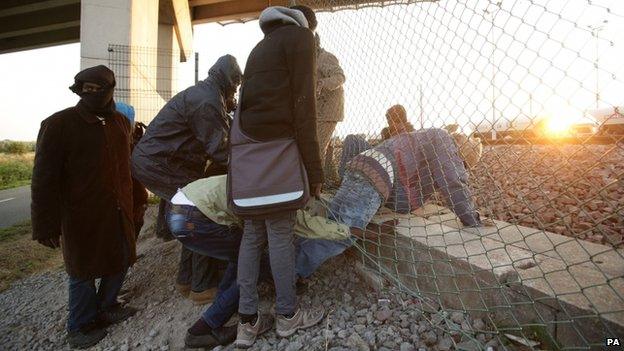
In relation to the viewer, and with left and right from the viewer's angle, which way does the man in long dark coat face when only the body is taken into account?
facing the viewer and to the right of the viewer

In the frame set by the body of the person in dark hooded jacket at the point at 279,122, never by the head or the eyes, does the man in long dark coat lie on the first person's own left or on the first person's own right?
on the first person's own left

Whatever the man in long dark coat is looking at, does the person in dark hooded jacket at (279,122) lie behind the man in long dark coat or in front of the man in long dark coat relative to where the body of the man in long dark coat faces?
in front

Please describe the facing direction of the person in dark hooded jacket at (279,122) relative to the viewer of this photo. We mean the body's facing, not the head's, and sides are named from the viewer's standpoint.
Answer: facing away from the viewer and to the right of the viewer

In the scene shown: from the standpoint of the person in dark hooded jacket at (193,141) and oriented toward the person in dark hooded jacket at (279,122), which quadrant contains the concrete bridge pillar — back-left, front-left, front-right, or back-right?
back-left

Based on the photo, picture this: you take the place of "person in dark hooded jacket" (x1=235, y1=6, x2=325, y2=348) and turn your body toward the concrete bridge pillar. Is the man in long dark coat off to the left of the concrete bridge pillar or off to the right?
left

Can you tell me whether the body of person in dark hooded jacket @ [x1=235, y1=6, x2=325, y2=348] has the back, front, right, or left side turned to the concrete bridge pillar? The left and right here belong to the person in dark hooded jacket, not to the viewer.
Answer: left

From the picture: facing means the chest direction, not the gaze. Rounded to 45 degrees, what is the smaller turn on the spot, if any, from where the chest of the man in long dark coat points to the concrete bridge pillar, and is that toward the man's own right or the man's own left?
approximately 135° to the man's own left

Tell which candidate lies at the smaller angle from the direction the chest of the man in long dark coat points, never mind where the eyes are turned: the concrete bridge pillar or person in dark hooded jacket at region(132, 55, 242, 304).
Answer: the person in dark hooded jacket

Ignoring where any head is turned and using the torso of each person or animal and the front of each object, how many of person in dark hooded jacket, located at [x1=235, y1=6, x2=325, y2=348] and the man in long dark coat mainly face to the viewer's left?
0

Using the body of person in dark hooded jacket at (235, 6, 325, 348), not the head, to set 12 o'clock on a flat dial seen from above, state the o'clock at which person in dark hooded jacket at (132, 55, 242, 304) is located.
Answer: person in dark hooded jacket at (132, 55, 242, 304) is roughly at 9 o'clock from person in dark hooded jacket at (235, 6, 325, 348).
